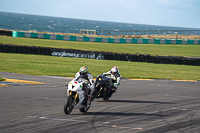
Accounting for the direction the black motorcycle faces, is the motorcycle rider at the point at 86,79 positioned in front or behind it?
in front

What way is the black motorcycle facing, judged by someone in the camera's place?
facing the viewer and to the left of the viewer

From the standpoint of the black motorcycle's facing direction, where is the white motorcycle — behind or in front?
in front

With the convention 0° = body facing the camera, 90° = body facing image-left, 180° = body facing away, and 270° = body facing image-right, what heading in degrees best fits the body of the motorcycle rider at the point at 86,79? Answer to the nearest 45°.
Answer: approximately 45°

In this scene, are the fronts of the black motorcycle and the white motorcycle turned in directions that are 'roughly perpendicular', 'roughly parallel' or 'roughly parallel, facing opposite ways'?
roughly parallel

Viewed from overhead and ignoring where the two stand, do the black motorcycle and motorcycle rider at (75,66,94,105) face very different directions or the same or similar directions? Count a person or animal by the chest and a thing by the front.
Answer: same or similar directions
